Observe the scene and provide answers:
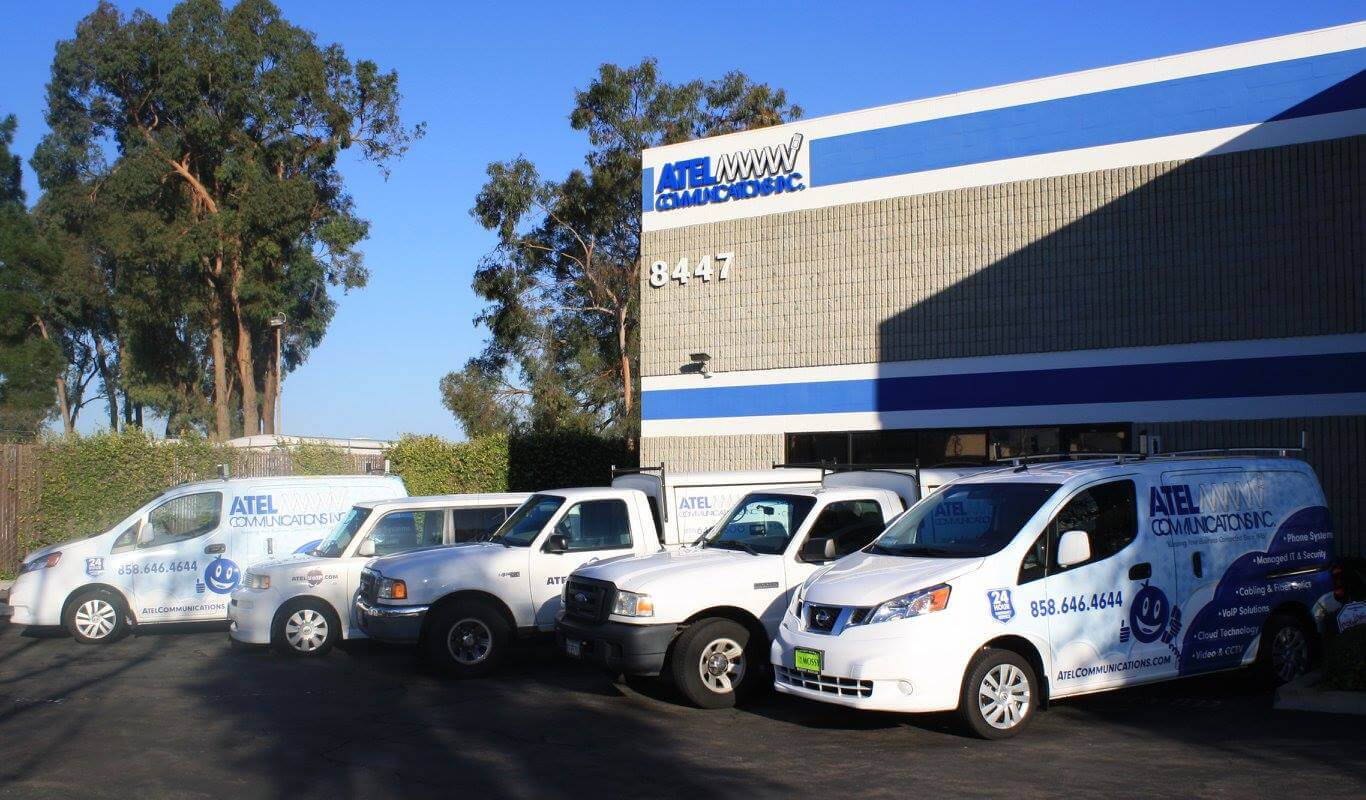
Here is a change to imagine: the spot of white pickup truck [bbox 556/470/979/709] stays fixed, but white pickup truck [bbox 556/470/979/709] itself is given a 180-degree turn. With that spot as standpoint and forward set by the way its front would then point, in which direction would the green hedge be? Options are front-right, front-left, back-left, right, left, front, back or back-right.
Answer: left

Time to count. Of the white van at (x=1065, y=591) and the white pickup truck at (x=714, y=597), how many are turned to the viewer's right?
0

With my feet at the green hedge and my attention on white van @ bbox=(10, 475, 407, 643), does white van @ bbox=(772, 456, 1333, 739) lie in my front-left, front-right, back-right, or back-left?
front-left

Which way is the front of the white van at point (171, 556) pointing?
to the viewer's left

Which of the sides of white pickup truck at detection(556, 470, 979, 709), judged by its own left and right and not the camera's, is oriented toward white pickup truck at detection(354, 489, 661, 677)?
right

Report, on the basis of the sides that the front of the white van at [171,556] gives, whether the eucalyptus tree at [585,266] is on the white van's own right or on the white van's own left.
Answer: on the white van's own right

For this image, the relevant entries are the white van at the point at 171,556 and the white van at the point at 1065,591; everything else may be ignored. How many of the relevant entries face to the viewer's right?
0

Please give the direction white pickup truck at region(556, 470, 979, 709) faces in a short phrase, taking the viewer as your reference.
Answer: facing the viewer and to the left of the viewer

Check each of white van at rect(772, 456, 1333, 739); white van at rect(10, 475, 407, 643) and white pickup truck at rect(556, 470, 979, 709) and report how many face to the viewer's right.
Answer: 0

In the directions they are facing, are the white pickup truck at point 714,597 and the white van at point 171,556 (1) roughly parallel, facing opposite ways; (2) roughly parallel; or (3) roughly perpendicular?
roughly parallel

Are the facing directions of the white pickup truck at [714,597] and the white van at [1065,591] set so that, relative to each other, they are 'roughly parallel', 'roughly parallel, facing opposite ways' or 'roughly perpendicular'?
roughly parallel

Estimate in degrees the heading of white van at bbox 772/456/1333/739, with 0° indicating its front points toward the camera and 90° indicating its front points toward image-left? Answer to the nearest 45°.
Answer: approximately 45°
